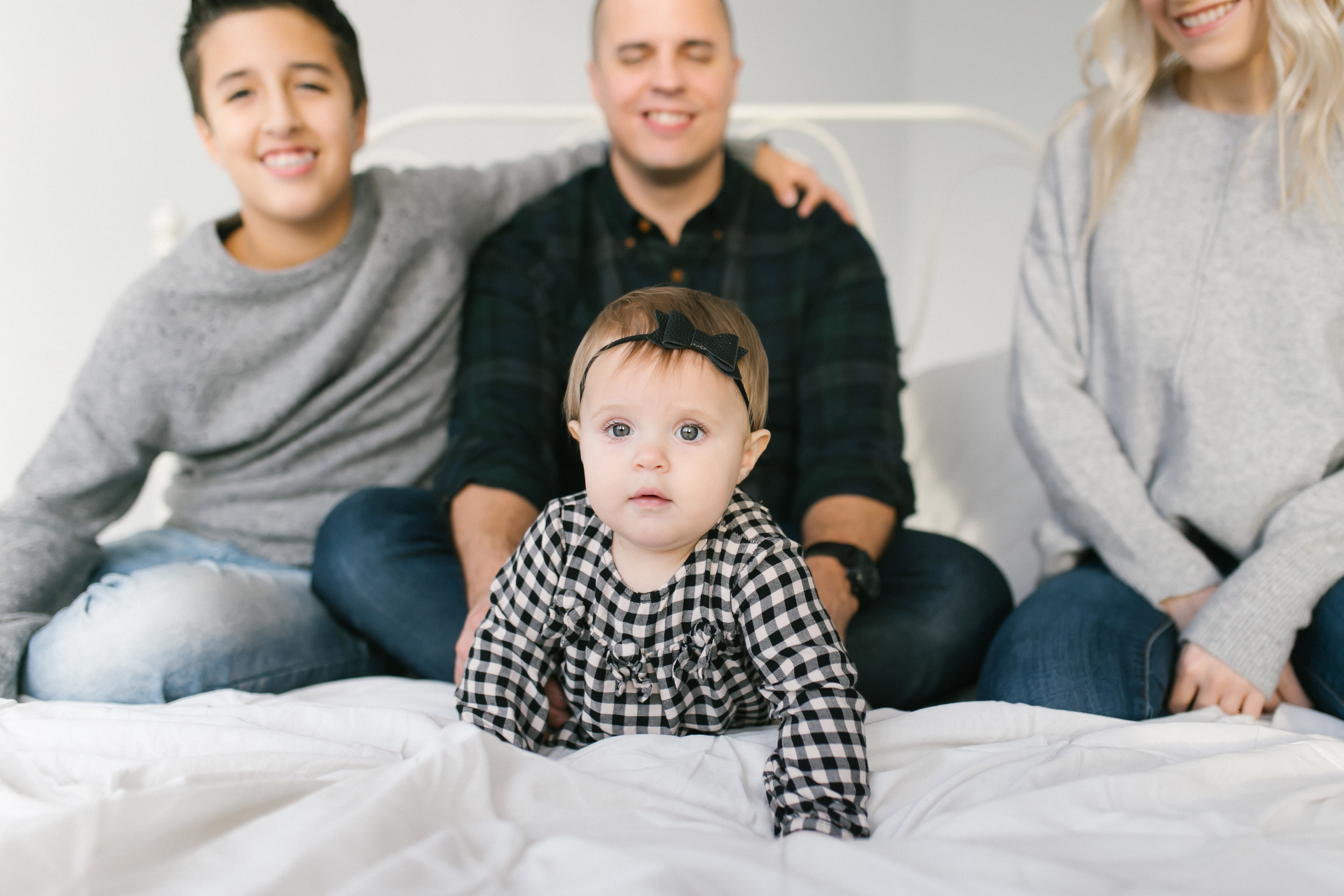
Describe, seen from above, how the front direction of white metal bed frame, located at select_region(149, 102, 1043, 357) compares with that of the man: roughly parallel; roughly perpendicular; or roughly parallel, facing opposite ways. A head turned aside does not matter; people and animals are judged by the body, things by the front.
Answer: roughly parallel

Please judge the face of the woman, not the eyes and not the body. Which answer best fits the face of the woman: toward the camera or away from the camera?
toward the camera

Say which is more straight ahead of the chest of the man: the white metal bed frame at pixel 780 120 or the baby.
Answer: the baby

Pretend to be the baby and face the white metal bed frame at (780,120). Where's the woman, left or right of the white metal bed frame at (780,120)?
right

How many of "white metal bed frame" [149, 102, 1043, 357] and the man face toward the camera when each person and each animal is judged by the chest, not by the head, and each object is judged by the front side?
2

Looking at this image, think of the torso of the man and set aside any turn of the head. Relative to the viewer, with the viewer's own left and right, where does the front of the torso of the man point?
facing the viewer

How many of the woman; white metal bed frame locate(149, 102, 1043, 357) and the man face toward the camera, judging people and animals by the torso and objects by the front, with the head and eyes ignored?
3

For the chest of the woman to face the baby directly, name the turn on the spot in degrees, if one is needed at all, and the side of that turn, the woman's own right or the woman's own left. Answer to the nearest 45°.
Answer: approximately 45° to the woman's own right

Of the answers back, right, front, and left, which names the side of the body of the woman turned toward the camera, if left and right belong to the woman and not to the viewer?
front

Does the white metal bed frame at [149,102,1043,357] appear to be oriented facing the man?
yes

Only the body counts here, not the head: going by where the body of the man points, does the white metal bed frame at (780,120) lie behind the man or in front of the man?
behind

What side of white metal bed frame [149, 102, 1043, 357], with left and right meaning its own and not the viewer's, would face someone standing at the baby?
front
